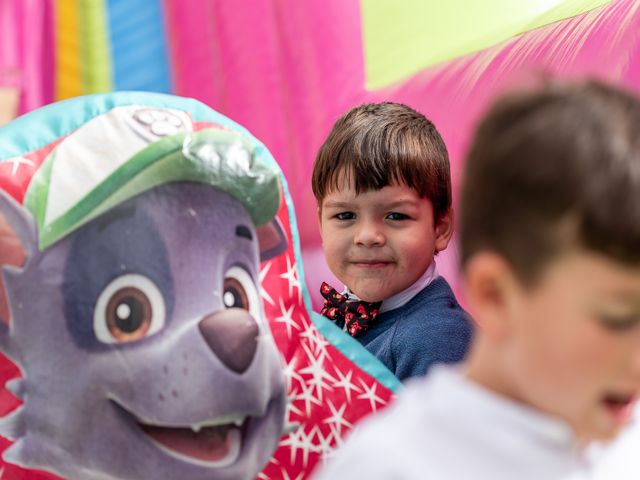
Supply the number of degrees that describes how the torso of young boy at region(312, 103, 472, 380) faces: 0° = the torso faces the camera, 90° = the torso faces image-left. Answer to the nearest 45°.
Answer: approximately 45°

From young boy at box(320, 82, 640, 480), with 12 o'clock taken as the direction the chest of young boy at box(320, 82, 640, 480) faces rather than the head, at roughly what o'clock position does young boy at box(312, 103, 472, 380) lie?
young boy at box(312, 103, 472, 380) is roughly at 7 o'clock from young boy at box(320, 82, 640, 480).

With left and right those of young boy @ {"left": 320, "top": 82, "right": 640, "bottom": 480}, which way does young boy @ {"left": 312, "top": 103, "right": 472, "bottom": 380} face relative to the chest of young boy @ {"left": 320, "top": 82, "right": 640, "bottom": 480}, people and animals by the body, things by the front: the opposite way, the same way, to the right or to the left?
to the right

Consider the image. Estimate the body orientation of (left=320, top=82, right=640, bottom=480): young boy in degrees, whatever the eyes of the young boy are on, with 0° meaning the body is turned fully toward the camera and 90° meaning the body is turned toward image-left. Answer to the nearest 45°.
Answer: approximately 315°

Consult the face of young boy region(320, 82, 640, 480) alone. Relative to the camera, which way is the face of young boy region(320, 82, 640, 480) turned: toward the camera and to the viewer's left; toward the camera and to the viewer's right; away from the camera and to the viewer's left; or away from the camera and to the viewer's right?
toward the camera and to the viewer's right

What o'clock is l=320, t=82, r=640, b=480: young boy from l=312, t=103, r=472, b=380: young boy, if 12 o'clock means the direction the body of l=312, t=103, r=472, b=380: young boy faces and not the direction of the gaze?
l=320, t=82, r=640, b=480: young boy is roughly at 10 o'clock from l=312, t=103, r=472, b=380: young boy.

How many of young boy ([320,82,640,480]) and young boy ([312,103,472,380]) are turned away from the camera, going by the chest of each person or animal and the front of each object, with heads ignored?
0
